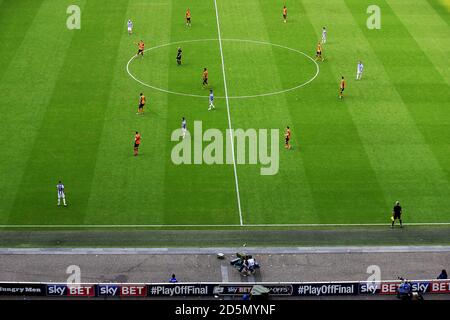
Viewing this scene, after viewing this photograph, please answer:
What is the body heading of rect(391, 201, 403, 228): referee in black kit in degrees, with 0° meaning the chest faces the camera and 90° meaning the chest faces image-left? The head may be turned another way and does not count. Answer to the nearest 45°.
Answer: approximately 180°

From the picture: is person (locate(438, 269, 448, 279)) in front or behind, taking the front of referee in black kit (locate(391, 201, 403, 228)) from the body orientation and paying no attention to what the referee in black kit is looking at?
behind

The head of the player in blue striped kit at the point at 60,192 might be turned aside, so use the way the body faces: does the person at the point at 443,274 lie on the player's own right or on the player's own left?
on the player's own right

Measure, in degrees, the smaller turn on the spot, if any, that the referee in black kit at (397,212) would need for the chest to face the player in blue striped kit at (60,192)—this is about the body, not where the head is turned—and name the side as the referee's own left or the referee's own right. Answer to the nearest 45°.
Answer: approximately 90° to the referee's own left

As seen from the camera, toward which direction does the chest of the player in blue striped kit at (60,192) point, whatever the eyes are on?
away from the camera

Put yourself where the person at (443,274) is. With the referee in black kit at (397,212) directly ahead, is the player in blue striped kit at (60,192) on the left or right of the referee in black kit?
left

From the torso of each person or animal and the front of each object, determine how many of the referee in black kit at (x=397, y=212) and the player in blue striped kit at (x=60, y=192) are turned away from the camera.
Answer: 2

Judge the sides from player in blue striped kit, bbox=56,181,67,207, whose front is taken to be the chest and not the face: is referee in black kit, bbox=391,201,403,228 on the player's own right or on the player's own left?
on the player's own right
